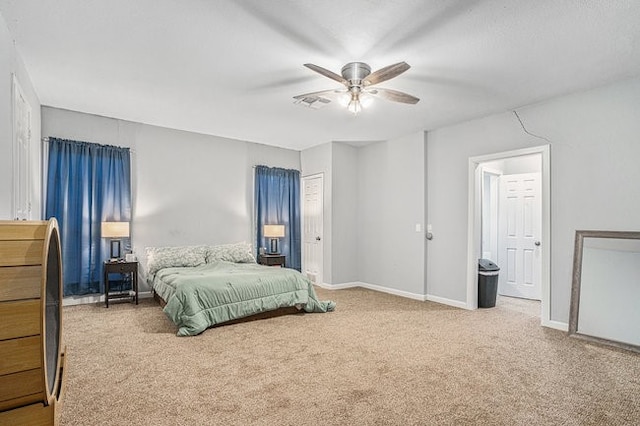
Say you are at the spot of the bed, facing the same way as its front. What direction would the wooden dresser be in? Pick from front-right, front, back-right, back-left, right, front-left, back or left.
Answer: front-right

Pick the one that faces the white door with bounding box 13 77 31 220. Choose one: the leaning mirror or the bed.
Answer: the leaning mirror

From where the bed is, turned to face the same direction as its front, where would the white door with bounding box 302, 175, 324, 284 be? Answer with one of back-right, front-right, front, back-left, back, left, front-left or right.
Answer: left

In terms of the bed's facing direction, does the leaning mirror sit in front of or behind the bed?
in front

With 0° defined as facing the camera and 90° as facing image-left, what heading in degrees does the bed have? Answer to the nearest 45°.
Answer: approximately 315°

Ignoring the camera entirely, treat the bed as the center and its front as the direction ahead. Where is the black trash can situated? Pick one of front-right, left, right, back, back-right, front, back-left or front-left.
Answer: front-left

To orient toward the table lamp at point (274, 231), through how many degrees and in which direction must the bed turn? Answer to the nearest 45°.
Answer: approximately 90° to its left

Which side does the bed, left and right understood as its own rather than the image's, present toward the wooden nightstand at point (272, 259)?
left

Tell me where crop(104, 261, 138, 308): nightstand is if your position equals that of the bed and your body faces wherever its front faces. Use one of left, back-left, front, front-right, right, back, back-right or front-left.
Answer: back

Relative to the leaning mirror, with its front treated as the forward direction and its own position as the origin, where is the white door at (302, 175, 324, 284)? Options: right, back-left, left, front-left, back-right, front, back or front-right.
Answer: front-right

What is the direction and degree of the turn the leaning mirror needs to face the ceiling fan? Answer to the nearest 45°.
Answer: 0° — it already faces it

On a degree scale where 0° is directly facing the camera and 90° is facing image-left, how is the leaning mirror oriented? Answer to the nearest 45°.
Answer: approximately 45°

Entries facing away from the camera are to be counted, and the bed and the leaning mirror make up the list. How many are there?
0

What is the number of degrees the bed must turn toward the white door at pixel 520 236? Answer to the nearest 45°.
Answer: approximately 45° to its left
